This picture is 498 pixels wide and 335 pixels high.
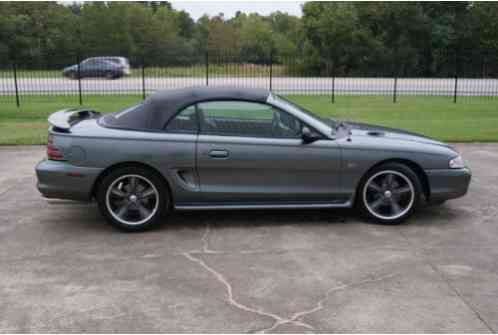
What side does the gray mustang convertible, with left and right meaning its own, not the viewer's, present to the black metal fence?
left

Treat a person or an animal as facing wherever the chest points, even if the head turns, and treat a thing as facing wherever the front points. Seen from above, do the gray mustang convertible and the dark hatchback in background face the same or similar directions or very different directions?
very different directions

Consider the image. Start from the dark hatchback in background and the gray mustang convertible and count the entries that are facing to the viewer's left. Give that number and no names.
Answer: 1

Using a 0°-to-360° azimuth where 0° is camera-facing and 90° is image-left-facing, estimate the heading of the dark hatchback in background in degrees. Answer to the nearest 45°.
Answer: approximately 90°

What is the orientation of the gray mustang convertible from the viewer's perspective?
to the viewer's right

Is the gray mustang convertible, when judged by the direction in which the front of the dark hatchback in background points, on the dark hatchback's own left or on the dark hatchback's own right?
on the dark hatchback's own left

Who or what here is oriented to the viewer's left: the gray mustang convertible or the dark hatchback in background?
the dark hatchback in background

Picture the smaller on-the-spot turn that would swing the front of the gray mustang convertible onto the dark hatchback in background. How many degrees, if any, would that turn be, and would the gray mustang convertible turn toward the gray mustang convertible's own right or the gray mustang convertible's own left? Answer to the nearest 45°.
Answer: approximately 90° to the gray mustang convertible's own left
